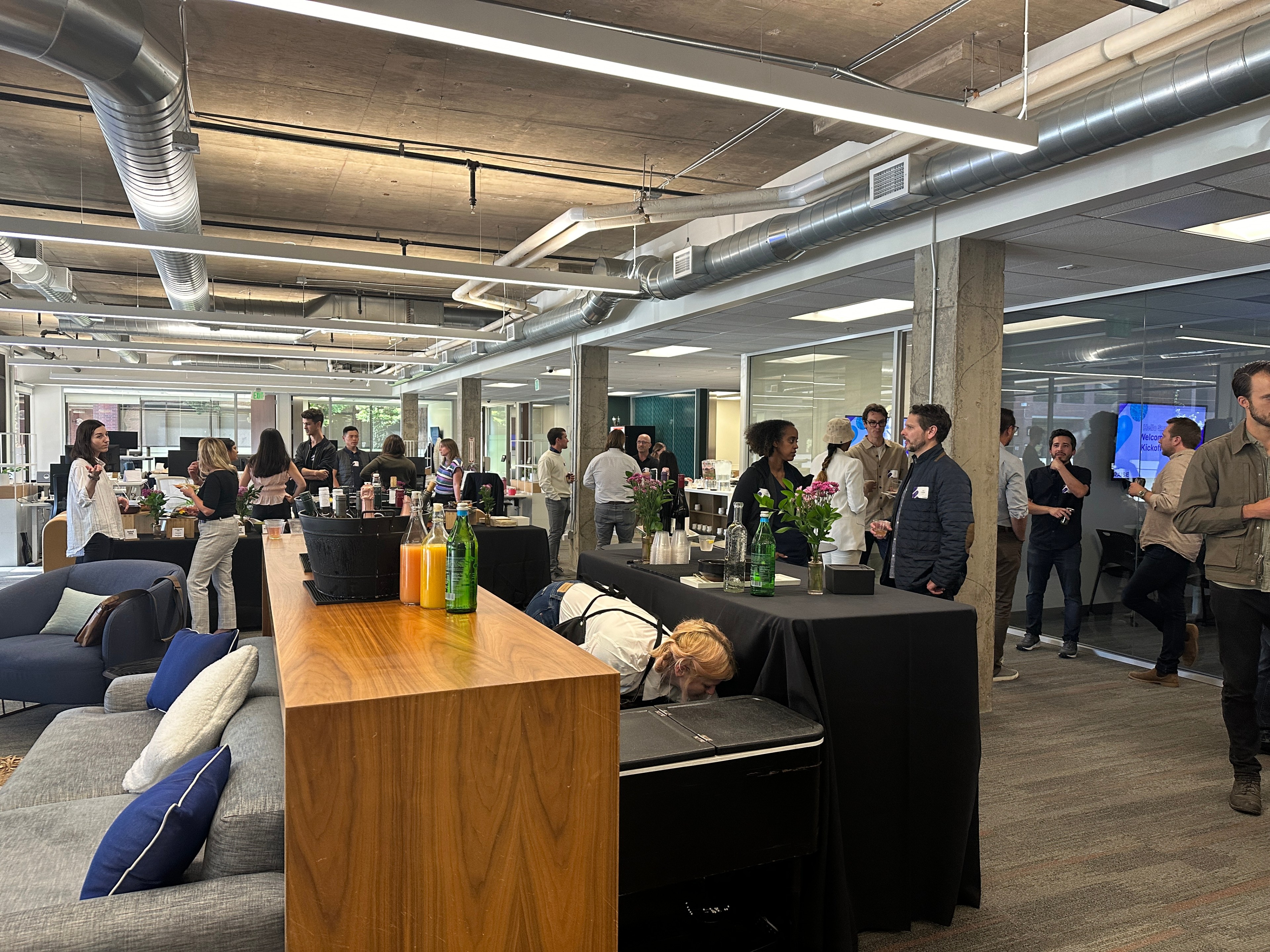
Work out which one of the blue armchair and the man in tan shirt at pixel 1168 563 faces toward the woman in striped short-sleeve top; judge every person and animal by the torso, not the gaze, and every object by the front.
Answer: the man in tan shirt

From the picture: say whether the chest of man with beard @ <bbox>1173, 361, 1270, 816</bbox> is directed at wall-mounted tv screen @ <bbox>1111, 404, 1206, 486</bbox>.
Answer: no

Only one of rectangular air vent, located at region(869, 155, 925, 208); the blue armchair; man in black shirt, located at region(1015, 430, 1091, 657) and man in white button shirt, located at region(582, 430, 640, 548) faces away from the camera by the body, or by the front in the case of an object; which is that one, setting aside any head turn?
the man in white button shirt

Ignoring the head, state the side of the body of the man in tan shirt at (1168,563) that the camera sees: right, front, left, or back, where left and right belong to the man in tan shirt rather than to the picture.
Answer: left

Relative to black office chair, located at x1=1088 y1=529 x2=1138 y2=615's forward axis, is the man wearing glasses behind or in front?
behind

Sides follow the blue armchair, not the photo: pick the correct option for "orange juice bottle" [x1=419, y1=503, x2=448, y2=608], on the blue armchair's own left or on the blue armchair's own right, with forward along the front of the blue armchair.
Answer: on the blue armchair's own left

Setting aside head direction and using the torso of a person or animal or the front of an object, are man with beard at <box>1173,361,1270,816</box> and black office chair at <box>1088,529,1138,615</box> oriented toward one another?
no

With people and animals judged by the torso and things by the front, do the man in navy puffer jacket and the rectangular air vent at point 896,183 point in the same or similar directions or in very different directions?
same or similar directions

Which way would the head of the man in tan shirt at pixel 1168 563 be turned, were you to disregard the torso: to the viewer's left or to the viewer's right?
to the viewer's left

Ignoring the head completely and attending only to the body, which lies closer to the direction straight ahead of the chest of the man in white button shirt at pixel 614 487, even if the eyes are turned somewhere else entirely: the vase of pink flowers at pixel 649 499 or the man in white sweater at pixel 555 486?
the man in white sweater

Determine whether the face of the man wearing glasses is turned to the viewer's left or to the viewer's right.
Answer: to the viewer's right

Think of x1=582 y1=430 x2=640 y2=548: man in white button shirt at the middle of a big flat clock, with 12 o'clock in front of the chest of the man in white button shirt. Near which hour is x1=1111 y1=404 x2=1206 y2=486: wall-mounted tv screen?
The wall-mounted tv screen is roughly at 4 o'clock from the man in white button shirt.

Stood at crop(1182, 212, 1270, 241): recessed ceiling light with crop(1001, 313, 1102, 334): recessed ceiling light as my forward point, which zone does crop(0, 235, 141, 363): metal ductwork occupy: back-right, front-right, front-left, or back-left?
front-left

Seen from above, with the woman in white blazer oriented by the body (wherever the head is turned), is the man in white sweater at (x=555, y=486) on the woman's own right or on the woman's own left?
on the woman's own left
